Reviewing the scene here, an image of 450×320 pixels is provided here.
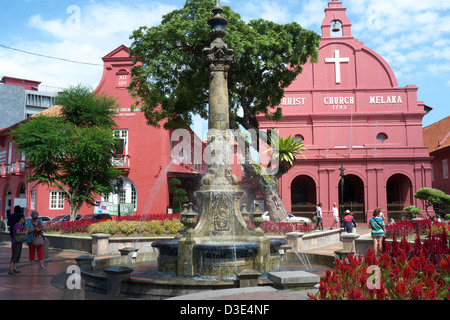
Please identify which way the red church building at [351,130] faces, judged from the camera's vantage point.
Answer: facing the viewer

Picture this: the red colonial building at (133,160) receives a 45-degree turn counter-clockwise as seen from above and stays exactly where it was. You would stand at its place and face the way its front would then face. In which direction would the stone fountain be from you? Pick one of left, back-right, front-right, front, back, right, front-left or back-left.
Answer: front-right

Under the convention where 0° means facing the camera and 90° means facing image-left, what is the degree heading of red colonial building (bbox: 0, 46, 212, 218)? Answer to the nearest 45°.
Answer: approximately 0°

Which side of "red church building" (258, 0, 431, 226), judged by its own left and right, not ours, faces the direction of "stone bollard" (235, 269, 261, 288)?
front

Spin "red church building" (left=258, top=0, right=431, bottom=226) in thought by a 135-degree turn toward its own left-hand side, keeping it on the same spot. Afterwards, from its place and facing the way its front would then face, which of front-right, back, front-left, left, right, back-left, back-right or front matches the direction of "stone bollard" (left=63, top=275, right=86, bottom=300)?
back-right

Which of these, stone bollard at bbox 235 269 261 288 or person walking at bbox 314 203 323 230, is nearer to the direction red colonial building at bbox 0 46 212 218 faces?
the stone bollard

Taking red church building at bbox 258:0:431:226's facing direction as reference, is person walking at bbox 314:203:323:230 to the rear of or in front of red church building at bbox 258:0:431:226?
in front

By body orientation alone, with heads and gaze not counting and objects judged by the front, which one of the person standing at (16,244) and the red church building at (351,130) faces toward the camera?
the red church building

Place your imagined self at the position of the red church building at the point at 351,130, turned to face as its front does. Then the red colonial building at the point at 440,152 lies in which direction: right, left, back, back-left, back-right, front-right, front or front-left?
back-left

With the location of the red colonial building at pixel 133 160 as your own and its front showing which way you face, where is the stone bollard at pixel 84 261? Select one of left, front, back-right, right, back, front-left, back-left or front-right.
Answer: front

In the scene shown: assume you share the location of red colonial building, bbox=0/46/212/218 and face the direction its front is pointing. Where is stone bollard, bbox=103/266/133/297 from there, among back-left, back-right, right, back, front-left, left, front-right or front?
front
